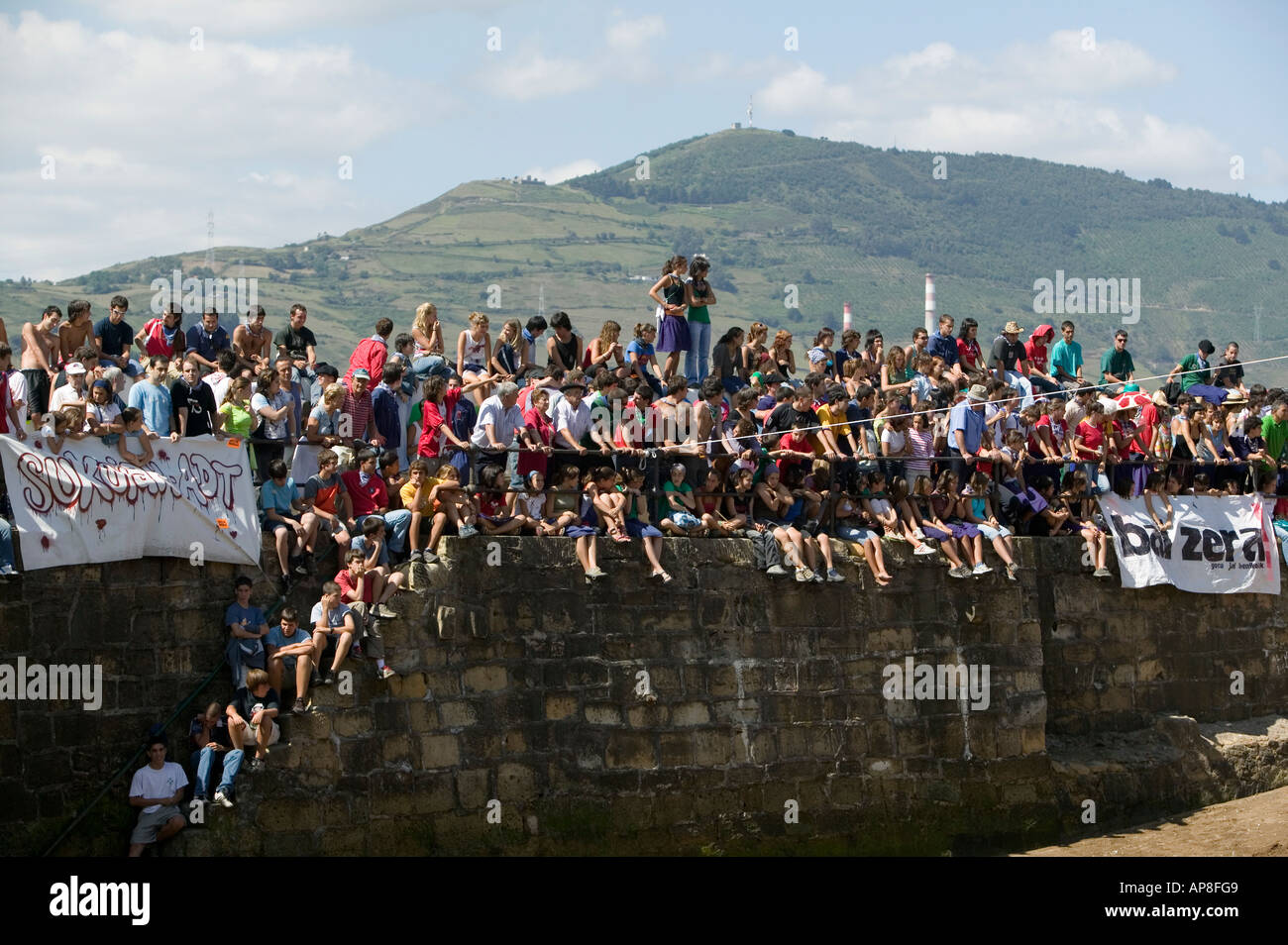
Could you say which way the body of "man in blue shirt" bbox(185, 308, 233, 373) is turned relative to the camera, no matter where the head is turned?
toward the camera

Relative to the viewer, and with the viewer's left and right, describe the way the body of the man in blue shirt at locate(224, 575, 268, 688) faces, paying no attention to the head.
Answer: facing the viewer

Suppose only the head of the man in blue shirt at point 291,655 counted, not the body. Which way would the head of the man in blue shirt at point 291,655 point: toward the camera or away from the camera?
toward the camera

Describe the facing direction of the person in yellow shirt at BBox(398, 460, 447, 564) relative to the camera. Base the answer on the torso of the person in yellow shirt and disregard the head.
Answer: toward the camera

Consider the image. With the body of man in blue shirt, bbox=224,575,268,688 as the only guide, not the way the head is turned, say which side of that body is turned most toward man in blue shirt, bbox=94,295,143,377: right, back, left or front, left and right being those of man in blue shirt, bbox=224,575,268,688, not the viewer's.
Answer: back

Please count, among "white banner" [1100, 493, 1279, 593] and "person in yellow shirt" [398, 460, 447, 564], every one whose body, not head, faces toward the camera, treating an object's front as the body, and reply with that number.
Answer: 2

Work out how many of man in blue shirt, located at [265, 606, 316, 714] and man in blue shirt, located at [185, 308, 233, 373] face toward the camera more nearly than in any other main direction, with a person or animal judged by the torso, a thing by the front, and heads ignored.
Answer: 2

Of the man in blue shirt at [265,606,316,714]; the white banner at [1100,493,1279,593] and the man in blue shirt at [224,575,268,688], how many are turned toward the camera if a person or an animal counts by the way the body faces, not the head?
3

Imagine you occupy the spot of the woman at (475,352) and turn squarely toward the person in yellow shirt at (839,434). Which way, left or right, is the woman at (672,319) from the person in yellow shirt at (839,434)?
left

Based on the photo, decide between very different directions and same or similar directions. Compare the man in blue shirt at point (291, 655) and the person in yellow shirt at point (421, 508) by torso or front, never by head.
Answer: same or similar directions

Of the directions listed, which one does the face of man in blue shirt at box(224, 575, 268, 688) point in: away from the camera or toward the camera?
toward the camera

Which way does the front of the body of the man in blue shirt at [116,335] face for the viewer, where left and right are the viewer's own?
facing the viewer and to the right of the viewer
